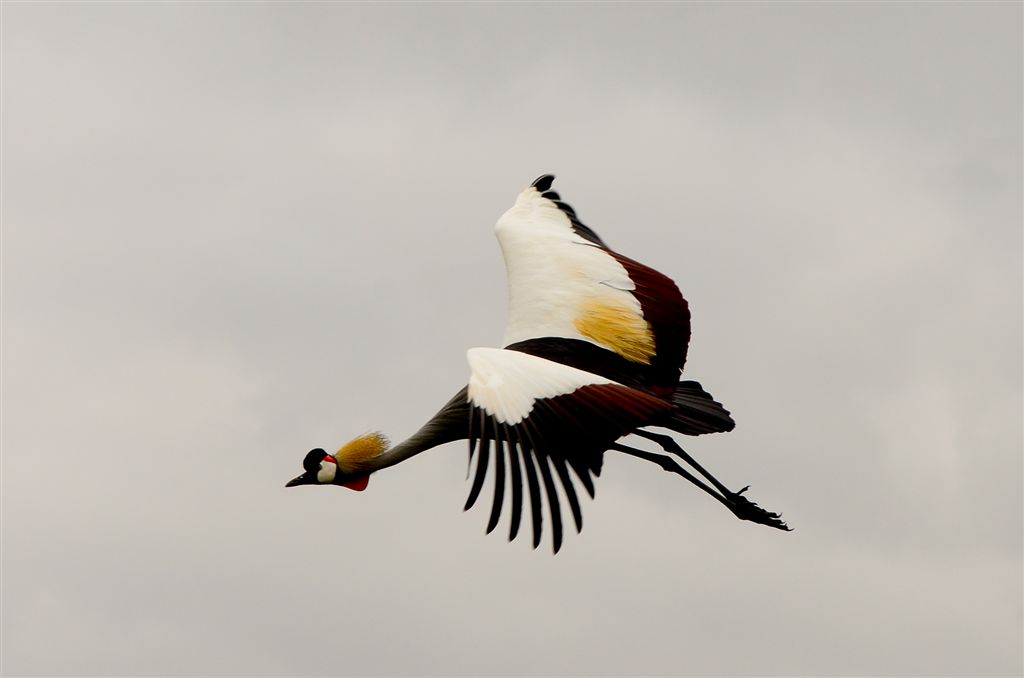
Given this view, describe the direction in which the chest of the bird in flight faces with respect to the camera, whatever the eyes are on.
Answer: to the viewer's left
